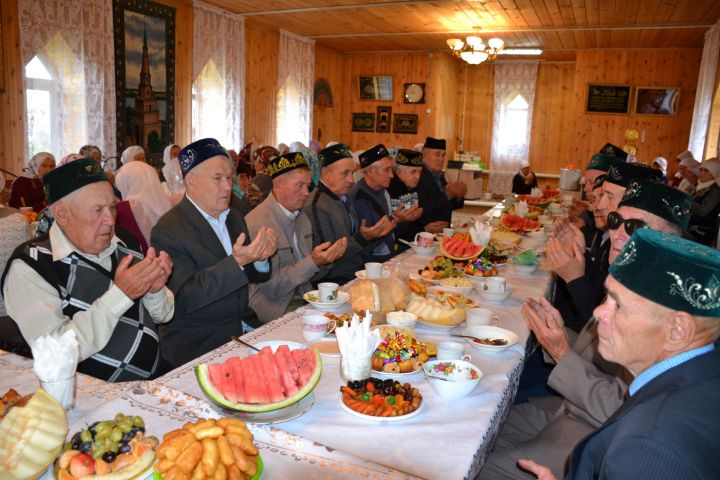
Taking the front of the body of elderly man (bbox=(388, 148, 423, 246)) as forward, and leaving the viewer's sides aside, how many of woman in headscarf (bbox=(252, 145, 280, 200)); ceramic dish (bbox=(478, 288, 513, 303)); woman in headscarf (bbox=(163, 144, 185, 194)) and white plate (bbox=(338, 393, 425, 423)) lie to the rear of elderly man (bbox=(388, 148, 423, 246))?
2

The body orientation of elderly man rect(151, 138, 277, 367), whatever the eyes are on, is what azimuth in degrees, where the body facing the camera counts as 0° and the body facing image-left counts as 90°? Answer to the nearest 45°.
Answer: approximately 315°

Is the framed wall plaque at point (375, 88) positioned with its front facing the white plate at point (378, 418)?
yes

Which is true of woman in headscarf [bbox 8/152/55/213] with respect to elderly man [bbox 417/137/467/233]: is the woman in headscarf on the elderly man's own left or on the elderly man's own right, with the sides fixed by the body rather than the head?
on the elderly man's own right

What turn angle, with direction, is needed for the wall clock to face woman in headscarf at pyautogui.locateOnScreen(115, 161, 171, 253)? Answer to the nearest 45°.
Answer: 0° — it already faces them

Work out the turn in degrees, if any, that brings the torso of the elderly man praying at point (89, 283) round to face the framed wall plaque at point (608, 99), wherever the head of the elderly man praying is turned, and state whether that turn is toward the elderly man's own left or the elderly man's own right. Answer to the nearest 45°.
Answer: approximately 90° to the elderly man's own left

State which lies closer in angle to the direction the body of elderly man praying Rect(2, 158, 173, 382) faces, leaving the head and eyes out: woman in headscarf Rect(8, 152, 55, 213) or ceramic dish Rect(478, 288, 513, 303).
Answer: the ceramic dish

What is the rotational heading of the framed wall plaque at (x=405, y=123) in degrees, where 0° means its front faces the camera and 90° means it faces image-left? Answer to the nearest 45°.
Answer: approximately 0°

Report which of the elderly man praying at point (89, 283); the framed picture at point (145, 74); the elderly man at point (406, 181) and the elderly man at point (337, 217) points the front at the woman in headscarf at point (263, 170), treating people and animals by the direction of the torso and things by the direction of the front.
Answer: the framed picture

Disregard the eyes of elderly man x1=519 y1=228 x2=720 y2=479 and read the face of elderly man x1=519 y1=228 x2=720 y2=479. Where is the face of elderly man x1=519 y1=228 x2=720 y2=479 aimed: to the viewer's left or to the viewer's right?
to the viewer's left

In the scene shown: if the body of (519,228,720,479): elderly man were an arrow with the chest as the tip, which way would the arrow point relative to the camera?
to the viewer's left
